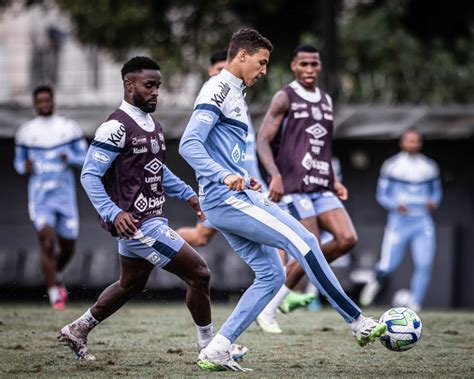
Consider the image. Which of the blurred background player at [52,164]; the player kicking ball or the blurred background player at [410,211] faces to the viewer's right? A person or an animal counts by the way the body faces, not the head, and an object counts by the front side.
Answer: the player kicking ball

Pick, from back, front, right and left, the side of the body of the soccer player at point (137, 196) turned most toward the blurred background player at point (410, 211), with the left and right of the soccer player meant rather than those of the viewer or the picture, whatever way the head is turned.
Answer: left

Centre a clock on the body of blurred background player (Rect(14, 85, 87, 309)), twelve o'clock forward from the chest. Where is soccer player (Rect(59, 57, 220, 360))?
The soccer player is roughly at 12 o'clock from the blurred background player.

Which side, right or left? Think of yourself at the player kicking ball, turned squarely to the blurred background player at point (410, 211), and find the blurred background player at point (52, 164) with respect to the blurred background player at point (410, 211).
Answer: left

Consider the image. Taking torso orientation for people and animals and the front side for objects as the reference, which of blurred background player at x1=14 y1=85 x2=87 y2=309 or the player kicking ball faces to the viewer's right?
the player kicking ball

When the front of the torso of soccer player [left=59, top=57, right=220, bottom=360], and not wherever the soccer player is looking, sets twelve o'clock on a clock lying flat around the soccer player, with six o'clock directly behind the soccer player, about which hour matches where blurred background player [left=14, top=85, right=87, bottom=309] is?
The blurred background player is roughly at 7 o'clock from the soccer player.

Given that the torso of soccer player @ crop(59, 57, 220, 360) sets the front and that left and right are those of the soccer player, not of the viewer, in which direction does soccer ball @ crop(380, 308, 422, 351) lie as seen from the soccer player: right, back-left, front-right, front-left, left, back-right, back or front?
front-left

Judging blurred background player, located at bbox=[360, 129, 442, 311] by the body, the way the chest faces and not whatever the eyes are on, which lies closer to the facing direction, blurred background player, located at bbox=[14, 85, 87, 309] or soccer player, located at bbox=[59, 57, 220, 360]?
the soccer player

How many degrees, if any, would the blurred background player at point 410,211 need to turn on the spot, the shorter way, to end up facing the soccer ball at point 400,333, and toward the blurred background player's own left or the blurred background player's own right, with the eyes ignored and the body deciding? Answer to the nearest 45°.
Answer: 0° — they already face it

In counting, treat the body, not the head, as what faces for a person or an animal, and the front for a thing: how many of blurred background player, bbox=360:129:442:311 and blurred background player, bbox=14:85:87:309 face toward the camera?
2

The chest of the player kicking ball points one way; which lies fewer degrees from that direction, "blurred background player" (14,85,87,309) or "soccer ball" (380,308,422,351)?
the soccer ball

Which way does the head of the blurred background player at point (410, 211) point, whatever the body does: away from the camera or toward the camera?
toward the camera

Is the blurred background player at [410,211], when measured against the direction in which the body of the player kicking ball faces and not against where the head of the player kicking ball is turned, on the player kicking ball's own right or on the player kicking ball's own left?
on the player kicking ball's own left

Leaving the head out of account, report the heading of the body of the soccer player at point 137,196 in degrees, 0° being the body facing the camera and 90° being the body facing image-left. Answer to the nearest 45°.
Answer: approximately 315°

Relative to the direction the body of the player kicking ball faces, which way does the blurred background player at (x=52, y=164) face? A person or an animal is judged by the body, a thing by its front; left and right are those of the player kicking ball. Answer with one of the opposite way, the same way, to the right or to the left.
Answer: to the right

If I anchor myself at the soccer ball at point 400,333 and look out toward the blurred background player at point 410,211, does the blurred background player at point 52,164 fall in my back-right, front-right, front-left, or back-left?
front-left

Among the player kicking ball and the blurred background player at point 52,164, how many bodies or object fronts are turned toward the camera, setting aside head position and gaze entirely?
1

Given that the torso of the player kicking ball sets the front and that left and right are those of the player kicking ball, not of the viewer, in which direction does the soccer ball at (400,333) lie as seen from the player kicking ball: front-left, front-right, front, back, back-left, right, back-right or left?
front

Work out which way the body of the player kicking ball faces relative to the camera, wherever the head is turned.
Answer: to the viewer's right

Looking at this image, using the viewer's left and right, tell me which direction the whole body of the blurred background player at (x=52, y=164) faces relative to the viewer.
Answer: facing the viewer

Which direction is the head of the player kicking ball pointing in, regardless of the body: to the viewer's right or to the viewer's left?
to the viewer's right

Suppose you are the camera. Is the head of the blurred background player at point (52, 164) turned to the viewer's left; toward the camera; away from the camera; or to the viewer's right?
toward the camera

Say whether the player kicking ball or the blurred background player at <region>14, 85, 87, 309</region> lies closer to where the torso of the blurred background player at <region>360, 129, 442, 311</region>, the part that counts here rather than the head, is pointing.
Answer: the player kicking ball
